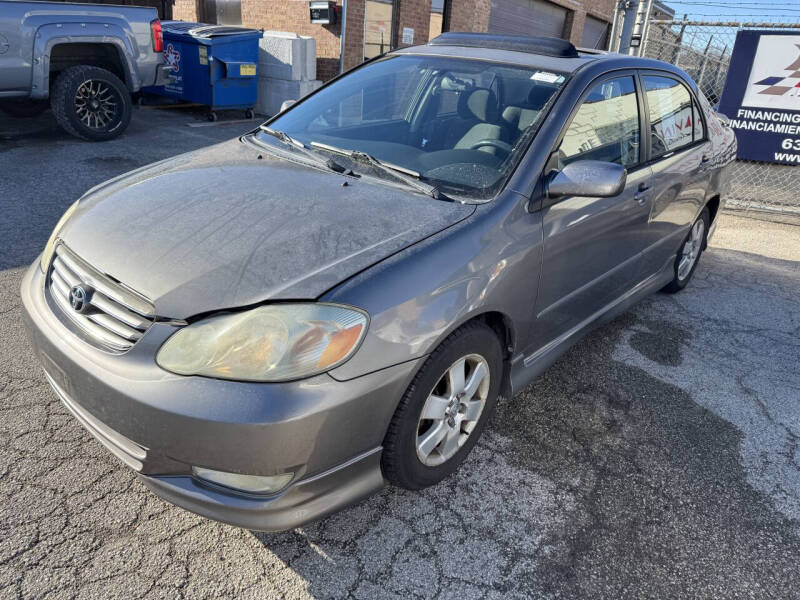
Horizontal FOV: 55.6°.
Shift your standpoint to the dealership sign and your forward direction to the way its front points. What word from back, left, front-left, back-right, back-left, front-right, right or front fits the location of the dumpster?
right

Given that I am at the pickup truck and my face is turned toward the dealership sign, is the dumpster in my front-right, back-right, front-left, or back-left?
front-left

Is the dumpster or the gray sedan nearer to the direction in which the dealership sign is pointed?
the gray sedan

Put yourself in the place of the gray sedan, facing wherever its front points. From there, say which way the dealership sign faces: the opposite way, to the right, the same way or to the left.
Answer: the same way

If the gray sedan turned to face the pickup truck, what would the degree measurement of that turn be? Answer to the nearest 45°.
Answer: approximately 90° to its right

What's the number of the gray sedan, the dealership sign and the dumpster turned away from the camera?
0

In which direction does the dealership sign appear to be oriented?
toward the camera

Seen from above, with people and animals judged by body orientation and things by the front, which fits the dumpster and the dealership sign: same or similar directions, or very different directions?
same or similar directions

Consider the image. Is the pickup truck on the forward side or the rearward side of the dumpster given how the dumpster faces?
on the forward side

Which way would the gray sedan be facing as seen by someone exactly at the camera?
facing the viewer and to the left of the viewer

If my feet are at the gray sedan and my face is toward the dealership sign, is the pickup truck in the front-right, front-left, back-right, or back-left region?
front-left

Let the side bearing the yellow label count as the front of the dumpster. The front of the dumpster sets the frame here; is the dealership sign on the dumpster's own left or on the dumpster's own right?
on the dumpster's own left

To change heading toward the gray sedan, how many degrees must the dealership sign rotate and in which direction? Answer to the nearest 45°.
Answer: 0° — it already faces it

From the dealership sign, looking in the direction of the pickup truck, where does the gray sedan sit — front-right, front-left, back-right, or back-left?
front-left

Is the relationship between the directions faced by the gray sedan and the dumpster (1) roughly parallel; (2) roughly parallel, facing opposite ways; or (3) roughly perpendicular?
roughly parallel
